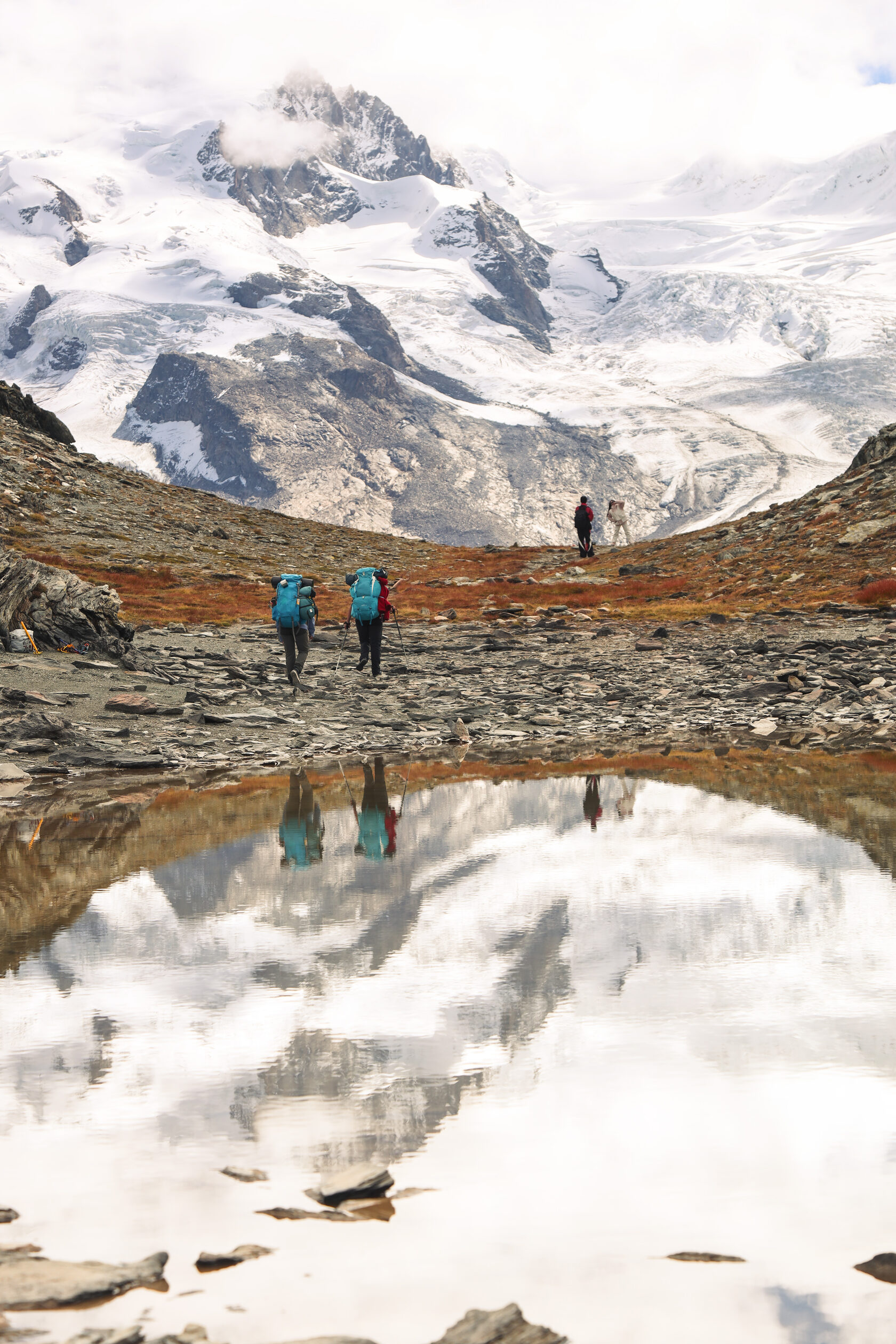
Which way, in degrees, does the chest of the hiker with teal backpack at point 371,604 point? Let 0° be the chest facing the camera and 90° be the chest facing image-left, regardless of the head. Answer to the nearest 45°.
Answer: approximately 180°

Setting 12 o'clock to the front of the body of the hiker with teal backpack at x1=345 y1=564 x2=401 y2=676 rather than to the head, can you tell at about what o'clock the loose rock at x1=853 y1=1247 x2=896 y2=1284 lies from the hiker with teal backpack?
The loose rock is roughly at 6 o'clock from the hiker with teal backpack.

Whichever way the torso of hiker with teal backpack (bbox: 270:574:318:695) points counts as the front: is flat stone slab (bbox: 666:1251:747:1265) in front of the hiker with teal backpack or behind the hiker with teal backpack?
behind

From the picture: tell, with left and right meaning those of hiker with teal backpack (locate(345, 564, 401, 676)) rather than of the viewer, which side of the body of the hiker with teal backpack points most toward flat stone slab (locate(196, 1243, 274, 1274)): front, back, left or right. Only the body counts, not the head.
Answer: back

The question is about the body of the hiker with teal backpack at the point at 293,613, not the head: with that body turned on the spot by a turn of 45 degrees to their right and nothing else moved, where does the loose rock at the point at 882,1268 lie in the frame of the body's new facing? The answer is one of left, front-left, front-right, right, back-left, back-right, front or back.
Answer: back-right

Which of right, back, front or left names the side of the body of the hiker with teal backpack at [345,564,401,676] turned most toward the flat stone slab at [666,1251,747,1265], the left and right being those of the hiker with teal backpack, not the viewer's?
back

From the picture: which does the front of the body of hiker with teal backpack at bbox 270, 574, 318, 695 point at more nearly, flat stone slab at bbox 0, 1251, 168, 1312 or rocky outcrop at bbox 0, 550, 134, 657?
the rocky outcrop

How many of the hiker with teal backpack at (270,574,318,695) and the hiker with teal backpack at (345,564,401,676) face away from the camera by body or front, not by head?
2

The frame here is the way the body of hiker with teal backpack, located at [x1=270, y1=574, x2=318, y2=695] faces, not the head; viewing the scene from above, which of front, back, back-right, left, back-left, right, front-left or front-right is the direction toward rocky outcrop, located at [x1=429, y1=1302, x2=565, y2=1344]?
back

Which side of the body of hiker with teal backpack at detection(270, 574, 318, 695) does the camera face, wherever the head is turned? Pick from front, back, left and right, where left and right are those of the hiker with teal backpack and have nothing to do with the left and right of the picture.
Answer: back
